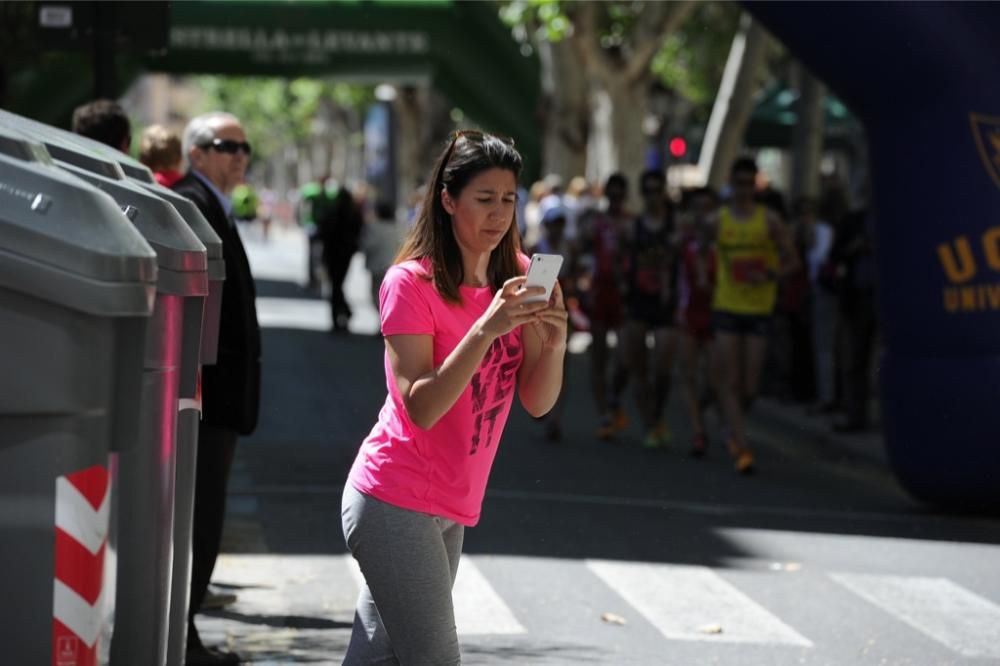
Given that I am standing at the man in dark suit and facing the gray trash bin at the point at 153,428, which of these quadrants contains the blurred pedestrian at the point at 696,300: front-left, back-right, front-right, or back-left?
back-left

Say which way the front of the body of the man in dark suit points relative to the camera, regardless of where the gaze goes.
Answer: to the viewer's right

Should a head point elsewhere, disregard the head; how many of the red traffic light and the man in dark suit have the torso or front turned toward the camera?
1
